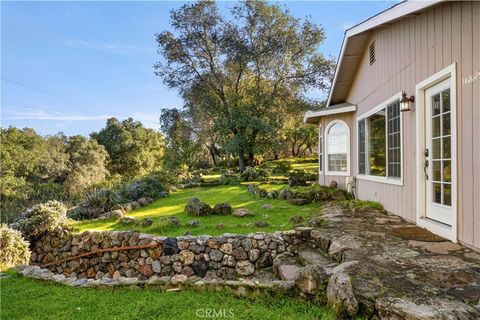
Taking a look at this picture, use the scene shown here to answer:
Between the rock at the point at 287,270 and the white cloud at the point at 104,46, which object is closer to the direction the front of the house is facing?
the rock

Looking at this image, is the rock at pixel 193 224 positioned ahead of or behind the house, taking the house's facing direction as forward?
ahead

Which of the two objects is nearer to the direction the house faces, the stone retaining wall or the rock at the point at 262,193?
the stone retaining wall

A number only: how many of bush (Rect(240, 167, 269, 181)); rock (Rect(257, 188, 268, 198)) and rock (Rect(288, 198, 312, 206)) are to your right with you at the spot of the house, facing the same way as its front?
3

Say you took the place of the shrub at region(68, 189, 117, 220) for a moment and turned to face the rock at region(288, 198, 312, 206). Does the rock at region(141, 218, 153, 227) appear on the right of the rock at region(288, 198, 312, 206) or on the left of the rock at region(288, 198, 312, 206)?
right

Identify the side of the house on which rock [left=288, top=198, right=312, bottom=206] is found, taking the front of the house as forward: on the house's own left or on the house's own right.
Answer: on the house's own right

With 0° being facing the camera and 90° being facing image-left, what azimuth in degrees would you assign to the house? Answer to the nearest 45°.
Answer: approximately 45°

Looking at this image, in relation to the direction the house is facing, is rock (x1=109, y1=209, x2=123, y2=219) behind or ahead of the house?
ahead

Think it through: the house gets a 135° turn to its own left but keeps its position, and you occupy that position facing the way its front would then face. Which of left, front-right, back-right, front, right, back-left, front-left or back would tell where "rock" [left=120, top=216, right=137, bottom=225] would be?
back

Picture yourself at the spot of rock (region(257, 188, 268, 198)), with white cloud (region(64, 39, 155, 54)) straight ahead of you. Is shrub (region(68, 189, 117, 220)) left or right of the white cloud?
left

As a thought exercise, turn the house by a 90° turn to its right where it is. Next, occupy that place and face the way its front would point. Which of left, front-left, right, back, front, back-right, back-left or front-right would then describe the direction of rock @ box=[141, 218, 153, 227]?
front-left

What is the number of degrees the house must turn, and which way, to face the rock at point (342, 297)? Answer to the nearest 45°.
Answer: approximately 45° to its left

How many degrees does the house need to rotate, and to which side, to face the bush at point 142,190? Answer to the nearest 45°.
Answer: approximately 45° to its right

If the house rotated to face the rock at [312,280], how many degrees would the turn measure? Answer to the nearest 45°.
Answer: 0° — it already faces it

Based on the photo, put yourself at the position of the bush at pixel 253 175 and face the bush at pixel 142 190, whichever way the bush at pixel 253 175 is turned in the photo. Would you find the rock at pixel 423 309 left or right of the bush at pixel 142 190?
left

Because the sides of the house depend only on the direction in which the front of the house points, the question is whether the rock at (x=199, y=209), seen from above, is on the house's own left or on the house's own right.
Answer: on the house's own right

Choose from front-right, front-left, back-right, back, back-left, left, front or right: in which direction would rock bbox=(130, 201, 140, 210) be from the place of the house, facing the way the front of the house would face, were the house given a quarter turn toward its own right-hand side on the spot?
front-left
